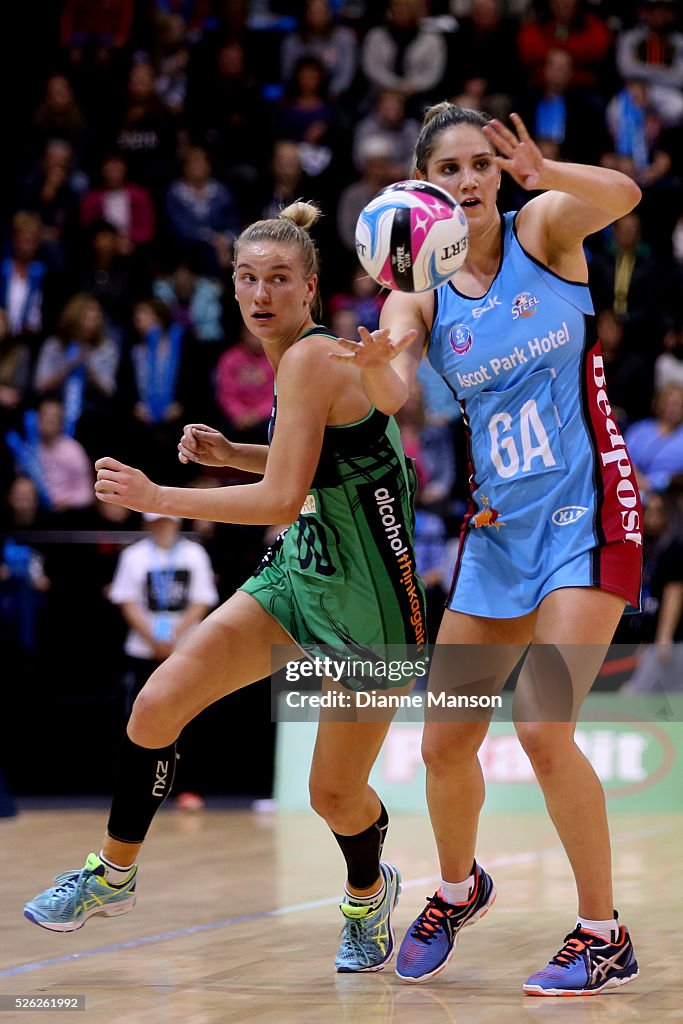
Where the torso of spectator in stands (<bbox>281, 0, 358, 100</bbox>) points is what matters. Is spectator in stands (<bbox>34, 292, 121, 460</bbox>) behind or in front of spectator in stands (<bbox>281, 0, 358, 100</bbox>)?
in front

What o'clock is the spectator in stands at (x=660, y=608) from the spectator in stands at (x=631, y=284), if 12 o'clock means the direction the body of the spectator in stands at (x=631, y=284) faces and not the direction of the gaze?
the spectator in stands at (x=660, y=608) is roughly at 12 o'clock from the spectator in stands at (x=631, y=284).

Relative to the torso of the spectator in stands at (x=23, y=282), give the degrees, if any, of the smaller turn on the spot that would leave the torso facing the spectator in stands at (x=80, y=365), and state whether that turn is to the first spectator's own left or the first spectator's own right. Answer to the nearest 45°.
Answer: approximately 45° to the first spectator's own left

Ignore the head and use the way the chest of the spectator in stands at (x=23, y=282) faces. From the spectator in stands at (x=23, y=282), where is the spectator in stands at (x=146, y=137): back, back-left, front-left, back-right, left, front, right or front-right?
back-left

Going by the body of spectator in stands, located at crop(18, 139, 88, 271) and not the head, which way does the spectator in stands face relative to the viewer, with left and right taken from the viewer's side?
facing the viewer

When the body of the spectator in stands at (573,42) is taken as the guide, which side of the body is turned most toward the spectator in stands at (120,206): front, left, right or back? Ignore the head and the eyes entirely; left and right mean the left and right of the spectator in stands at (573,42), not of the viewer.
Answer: right

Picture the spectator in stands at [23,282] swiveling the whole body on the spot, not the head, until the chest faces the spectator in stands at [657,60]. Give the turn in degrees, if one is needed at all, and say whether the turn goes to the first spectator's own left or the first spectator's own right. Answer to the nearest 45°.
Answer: approximately 90° to the first spectator's own left

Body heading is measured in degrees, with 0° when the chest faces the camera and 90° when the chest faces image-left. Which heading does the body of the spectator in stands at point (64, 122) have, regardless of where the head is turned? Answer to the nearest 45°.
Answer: approximately 0°

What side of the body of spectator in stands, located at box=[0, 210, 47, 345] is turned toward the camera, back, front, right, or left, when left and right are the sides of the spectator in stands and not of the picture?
front

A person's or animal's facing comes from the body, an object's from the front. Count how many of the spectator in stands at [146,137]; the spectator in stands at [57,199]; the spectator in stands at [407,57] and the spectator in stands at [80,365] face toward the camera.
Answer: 4

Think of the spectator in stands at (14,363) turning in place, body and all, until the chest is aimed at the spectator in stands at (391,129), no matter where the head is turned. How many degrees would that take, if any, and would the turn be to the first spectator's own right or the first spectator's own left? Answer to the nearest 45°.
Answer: approximately 90° to the first spectator's own left

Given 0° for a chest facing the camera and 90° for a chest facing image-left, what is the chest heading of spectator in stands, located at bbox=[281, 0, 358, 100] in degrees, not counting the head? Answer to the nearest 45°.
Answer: approximately 0°

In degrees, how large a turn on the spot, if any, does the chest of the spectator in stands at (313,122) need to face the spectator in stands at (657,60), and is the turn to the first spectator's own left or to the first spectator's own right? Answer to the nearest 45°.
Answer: approximately 90° to the first spectator's own left
